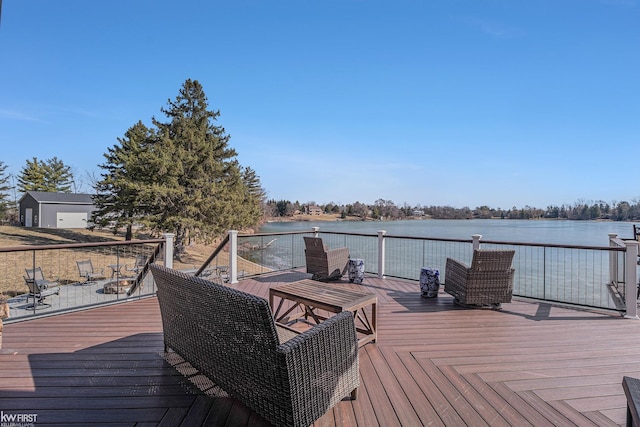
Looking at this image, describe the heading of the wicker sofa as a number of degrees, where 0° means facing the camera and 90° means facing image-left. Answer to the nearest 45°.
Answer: approximately 225°

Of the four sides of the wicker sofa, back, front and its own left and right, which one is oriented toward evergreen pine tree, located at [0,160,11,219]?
left

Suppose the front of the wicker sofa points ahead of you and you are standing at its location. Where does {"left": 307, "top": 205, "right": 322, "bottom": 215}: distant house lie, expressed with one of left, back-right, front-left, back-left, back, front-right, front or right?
front-left

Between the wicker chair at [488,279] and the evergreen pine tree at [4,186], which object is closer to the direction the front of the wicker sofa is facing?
the wicker chair

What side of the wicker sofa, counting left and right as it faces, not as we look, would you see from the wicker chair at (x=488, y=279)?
front

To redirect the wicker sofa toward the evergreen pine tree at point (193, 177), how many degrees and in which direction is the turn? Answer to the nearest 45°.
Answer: approximately 45° to its left
